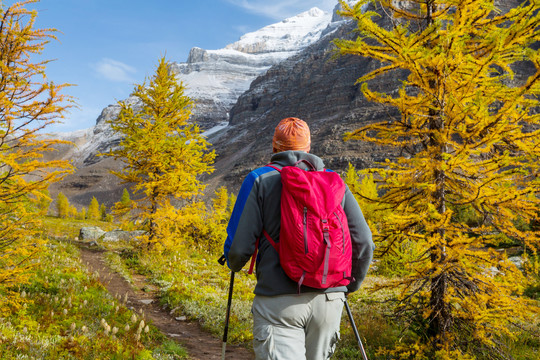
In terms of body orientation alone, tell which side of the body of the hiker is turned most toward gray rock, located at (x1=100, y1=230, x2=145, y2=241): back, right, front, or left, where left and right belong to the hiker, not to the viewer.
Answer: front

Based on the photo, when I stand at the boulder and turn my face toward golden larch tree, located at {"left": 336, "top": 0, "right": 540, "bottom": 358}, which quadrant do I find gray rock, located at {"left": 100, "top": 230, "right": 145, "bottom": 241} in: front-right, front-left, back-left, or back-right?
front-left

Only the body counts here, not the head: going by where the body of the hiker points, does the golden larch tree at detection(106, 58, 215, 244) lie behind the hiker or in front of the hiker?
in front

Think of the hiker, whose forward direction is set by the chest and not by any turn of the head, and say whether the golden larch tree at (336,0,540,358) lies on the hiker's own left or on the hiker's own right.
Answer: on the hiker's own right

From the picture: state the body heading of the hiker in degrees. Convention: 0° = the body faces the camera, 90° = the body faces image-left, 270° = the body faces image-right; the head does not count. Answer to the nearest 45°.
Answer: approximately 135°

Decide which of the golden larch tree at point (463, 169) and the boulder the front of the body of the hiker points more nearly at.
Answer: the boulder

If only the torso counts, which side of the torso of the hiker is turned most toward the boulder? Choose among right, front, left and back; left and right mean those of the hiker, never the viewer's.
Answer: front
